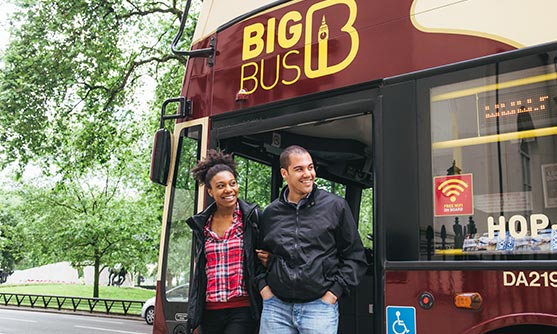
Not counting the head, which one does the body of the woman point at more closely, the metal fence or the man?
the man

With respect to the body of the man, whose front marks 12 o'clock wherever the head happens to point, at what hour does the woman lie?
The woman is roughly at 4 o'clock from the man.

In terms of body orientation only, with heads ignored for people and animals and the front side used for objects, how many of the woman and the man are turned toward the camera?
2

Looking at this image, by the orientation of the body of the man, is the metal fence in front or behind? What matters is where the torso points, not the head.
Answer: behind

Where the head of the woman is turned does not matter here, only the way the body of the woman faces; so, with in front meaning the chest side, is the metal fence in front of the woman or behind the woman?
behind

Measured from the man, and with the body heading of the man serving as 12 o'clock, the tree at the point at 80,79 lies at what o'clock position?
The tree is roughly at 5 o'clock from the man.

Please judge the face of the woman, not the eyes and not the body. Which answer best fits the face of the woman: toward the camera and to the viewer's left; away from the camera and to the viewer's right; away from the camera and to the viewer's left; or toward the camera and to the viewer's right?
toward the camera and to the viewer's right

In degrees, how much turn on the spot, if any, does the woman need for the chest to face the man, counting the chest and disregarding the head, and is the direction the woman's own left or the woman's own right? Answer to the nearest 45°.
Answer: approximately 45° to the woman's own left

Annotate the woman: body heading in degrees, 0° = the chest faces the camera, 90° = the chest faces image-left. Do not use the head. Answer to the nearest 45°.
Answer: approximately 0°

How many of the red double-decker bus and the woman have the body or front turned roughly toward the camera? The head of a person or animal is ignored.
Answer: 1
